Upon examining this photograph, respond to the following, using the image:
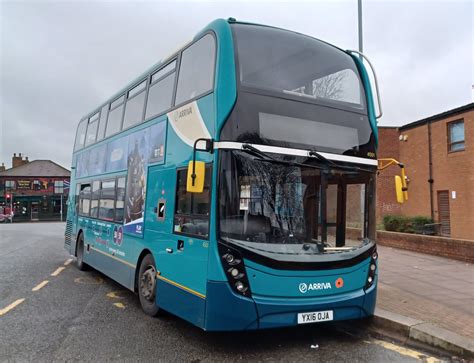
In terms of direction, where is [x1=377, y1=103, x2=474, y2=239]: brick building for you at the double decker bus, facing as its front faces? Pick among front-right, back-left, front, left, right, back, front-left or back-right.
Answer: left

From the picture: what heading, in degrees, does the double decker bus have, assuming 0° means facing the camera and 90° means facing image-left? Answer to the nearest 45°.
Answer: approximately 315°
